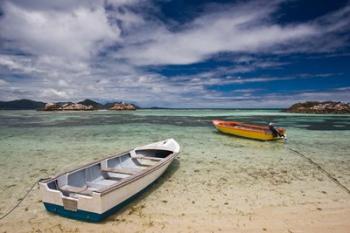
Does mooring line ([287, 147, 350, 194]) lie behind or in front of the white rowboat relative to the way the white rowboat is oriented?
in front

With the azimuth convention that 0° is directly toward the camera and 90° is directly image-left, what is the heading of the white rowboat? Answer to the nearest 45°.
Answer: approximately 225°
